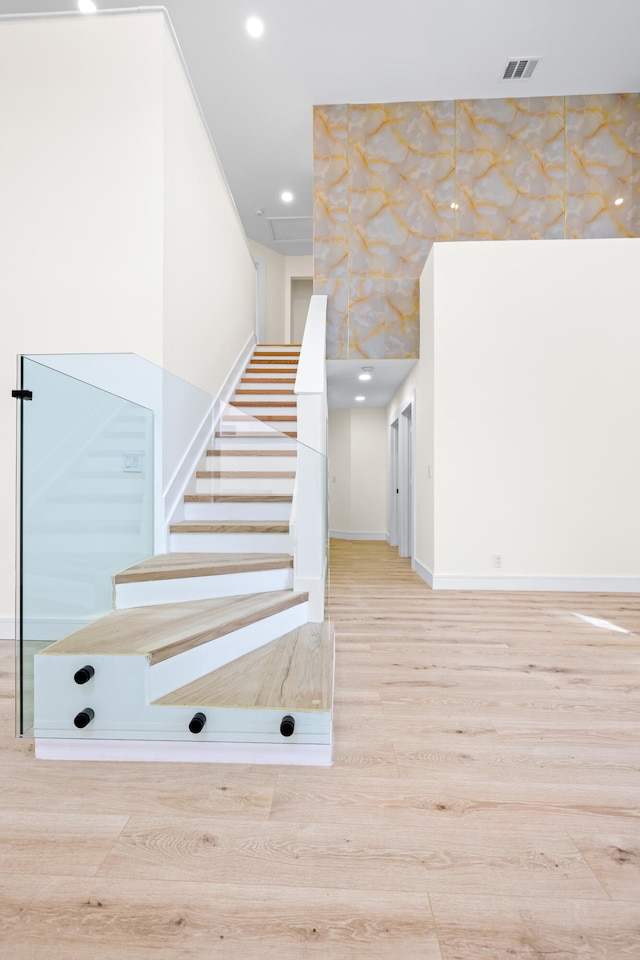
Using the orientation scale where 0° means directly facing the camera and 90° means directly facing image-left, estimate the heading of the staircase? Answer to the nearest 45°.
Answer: approximately 0°

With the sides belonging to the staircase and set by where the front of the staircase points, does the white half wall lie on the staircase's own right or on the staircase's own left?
on the staircase's own left
